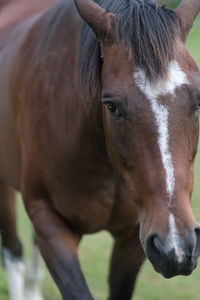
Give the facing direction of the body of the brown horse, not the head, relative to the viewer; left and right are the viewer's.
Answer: facing the viewer and to the right of the viewer
